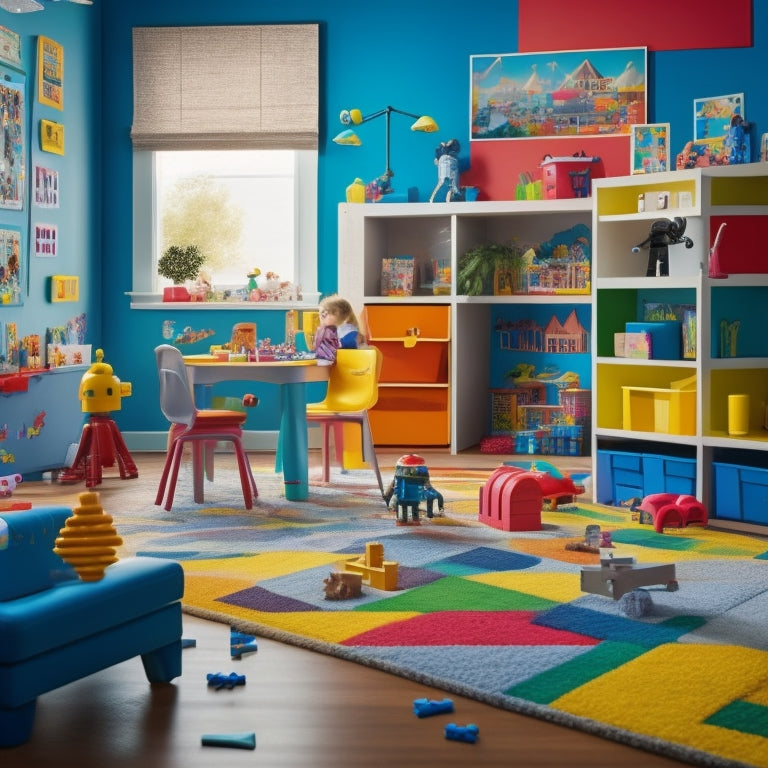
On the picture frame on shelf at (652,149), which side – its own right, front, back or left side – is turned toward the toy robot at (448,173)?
right

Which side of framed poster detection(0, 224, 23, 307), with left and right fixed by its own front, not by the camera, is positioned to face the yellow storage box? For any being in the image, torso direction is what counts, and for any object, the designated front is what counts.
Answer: front

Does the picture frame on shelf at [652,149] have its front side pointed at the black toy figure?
yes

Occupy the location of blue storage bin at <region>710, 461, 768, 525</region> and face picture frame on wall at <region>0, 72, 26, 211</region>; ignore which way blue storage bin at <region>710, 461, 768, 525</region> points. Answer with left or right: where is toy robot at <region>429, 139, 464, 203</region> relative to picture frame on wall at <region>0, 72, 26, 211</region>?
right

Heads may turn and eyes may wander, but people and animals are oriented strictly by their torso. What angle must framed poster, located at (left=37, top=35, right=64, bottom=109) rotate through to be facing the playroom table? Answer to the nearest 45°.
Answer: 0° — it already faces it

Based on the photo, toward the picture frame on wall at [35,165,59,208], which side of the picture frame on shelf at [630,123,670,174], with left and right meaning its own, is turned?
right

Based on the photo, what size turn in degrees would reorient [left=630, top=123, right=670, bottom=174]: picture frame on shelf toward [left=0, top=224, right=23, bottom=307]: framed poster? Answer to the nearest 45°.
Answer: approximately 45° to its right

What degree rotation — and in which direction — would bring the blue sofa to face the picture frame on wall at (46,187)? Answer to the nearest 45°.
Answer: approximately 135° to its left

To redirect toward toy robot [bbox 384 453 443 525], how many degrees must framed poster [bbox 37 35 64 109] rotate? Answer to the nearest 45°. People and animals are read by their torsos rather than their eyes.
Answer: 0° — it already faces it

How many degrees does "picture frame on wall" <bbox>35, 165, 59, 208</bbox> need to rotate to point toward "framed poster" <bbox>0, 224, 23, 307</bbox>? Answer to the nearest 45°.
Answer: approximately 45° to its right

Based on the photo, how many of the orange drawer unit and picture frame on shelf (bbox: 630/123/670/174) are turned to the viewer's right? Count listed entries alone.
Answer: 0
